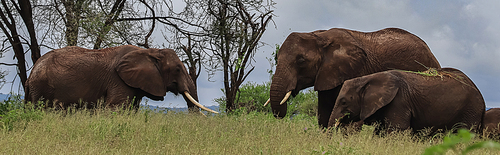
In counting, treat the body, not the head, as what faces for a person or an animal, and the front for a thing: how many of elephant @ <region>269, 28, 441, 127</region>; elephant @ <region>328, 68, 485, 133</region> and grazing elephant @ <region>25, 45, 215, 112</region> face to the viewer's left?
2

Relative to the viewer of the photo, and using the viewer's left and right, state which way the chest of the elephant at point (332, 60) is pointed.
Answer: facing to the left of the viewer

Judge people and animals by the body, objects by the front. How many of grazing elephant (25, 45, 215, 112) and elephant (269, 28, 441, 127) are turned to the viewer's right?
1

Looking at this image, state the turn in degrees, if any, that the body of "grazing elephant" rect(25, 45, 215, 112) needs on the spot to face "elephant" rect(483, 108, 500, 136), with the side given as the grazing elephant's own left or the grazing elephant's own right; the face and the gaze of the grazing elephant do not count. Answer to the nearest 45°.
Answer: approximately 45° to the grazing elephant's own right

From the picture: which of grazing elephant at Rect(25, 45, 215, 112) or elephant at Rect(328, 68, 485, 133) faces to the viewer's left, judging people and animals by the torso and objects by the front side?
the elephant

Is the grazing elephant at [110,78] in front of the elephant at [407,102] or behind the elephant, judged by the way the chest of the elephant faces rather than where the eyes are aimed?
in front

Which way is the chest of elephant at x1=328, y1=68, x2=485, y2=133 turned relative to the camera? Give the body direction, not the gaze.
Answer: to the viewer's left

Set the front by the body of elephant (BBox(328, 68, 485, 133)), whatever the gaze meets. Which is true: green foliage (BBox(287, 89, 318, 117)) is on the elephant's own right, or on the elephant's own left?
on the elephant's own right

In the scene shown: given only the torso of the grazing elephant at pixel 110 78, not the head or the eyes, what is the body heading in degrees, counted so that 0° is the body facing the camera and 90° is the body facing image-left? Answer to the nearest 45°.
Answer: approximately 270°

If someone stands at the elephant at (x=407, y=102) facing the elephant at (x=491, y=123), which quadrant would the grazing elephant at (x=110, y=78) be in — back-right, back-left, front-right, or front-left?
back-left

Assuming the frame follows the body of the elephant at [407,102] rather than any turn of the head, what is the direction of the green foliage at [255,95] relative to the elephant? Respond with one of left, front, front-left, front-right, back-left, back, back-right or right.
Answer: front-right
